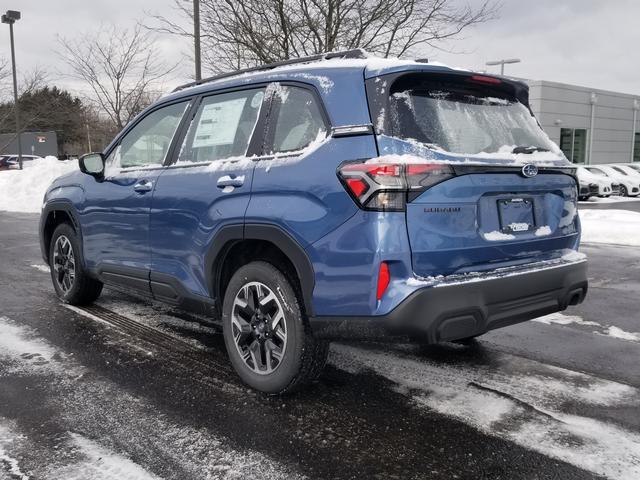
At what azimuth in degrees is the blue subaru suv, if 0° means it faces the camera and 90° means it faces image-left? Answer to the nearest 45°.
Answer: approximately 135°

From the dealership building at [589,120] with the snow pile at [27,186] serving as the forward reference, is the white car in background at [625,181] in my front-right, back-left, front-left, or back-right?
front-left

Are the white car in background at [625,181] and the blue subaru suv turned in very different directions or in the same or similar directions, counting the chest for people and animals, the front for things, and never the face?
very different directions

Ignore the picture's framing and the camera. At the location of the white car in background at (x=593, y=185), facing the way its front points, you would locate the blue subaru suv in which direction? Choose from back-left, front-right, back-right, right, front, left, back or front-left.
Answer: front-right

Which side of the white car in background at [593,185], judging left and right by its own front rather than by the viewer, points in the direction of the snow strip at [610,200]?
front

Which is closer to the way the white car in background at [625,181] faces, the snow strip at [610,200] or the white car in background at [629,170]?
the snow strip

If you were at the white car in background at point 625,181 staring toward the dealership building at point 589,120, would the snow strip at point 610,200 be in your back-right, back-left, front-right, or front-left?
back-left

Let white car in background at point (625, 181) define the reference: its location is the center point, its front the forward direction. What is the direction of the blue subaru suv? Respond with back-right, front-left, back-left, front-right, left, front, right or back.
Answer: front-right

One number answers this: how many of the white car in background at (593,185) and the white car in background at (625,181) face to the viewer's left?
0

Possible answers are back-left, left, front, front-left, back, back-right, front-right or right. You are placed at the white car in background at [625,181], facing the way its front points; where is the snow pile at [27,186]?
right

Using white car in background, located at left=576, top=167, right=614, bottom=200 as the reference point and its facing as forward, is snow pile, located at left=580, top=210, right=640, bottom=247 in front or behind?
in front
